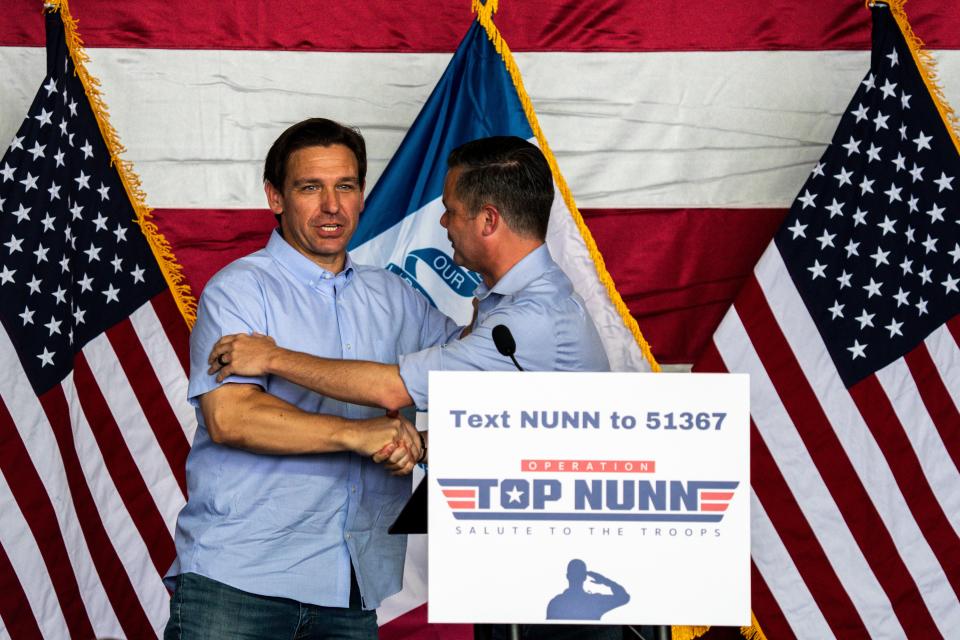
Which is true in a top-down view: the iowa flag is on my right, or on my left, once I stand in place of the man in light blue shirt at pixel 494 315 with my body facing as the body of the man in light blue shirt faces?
on my right

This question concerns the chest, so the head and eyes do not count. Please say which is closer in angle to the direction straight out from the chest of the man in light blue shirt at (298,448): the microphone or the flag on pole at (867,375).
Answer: the microphone

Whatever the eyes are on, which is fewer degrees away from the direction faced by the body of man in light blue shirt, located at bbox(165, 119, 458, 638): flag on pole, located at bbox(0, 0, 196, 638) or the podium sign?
the podium sign

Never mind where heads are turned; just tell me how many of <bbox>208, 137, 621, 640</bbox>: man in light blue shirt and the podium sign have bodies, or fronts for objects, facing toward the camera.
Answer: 1

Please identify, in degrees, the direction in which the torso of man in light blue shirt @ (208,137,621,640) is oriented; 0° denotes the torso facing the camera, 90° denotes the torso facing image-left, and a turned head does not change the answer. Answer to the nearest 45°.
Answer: approximately 90°

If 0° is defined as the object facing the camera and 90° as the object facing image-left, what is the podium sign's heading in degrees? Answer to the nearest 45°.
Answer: approximately 0°

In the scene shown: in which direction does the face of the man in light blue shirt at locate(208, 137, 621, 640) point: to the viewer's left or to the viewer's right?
to the viewer's left

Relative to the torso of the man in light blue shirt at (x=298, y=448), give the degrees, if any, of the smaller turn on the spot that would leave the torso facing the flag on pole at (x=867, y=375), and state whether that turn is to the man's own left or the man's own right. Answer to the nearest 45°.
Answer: approximately 45° to the man's own left

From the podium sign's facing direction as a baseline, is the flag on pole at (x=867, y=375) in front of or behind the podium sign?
behind

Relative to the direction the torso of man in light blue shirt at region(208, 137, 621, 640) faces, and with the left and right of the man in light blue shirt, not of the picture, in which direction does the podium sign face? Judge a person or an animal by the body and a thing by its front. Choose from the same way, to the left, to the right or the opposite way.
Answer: to the left
